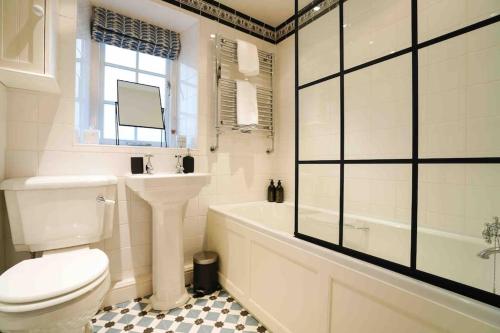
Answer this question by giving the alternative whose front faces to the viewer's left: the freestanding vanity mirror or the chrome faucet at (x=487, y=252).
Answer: the chrome faucet

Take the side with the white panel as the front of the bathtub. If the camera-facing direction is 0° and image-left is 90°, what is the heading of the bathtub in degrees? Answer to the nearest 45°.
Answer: approximately 45°

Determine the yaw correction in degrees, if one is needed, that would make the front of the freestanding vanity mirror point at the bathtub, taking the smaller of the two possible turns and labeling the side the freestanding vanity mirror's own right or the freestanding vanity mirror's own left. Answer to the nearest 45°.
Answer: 0° — it already faces it

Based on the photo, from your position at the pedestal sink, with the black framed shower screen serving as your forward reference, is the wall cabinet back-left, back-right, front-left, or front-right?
back-right
